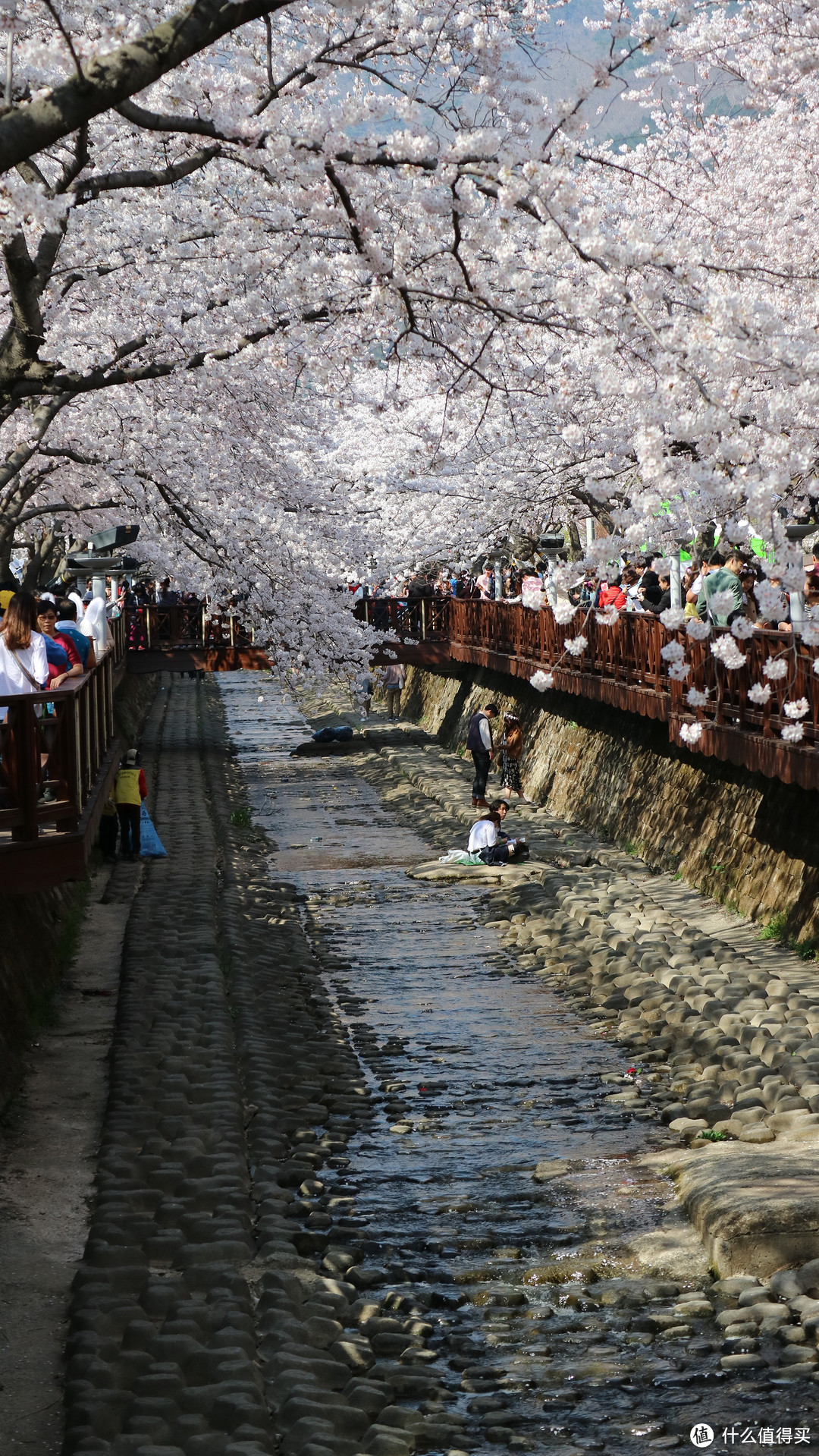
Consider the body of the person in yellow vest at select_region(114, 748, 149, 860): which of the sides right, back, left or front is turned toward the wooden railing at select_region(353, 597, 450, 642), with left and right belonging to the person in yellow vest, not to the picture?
front

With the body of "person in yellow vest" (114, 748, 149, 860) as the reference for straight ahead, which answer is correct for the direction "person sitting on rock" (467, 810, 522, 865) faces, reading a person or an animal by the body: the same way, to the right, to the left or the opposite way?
to the right

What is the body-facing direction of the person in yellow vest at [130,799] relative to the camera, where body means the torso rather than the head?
away from the camera

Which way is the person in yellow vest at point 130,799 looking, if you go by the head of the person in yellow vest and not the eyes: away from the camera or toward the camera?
away from the camera
